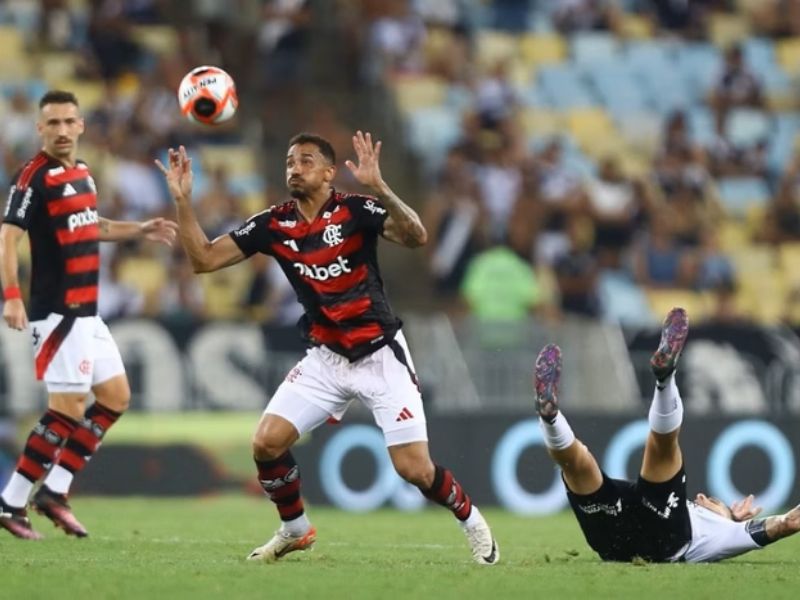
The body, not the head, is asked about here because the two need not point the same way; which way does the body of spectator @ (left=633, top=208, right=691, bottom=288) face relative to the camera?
toward the camera

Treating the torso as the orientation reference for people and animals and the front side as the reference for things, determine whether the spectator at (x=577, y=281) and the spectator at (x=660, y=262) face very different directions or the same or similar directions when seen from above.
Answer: same or similar directions

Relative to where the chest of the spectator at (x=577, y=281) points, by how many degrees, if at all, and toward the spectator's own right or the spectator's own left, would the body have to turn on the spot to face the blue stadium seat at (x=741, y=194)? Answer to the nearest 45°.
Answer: approximately 135° to the spectator's own left

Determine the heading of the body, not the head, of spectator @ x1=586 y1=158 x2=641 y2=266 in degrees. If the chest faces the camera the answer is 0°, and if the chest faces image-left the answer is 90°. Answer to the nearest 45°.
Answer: approximately 0°

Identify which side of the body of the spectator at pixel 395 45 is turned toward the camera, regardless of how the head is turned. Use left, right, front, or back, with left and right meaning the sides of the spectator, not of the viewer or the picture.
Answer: front

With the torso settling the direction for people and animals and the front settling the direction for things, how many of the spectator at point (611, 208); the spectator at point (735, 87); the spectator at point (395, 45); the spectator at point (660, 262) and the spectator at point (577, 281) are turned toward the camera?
5

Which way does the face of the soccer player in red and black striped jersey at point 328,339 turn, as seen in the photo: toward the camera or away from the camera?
toward the camera

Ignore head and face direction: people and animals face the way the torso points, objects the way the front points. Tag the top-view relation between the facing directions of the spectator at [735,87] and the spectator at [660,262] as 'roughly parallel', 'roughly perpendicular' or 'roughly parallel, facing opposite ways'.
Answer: roughly parallel

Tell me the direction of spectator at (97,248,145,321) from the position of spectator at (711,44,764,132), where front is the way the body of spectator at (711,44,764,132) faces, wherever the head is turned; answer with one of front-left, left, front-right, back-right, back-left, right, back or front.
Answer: front-right

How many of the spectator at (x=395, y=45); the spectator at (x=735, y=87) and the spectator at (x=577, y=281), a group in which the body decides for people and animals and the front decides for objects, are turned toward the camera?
3

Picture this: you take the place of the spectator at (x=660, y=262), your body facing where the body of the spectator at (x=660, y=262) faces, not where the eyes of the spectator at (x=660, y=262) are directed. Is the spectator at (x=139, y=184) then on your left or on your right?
on your right

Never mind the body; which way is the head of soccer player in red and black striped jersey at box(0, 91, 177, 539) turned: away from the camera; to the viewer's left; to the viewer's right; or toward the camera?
toward the camera

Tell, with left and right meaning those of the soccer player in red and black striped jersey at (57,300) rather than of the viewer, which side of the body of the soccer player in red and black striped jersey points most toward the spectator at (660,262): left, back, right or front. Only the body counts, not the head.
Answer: left

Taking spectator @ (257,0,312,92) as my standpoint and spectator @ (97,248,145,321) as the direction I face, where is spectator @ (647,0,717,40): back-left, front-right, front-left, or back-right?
back-left

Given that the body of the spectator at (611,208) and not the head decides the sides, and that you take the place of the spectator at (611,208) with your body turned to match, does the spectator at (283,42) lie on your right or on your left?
on your right
